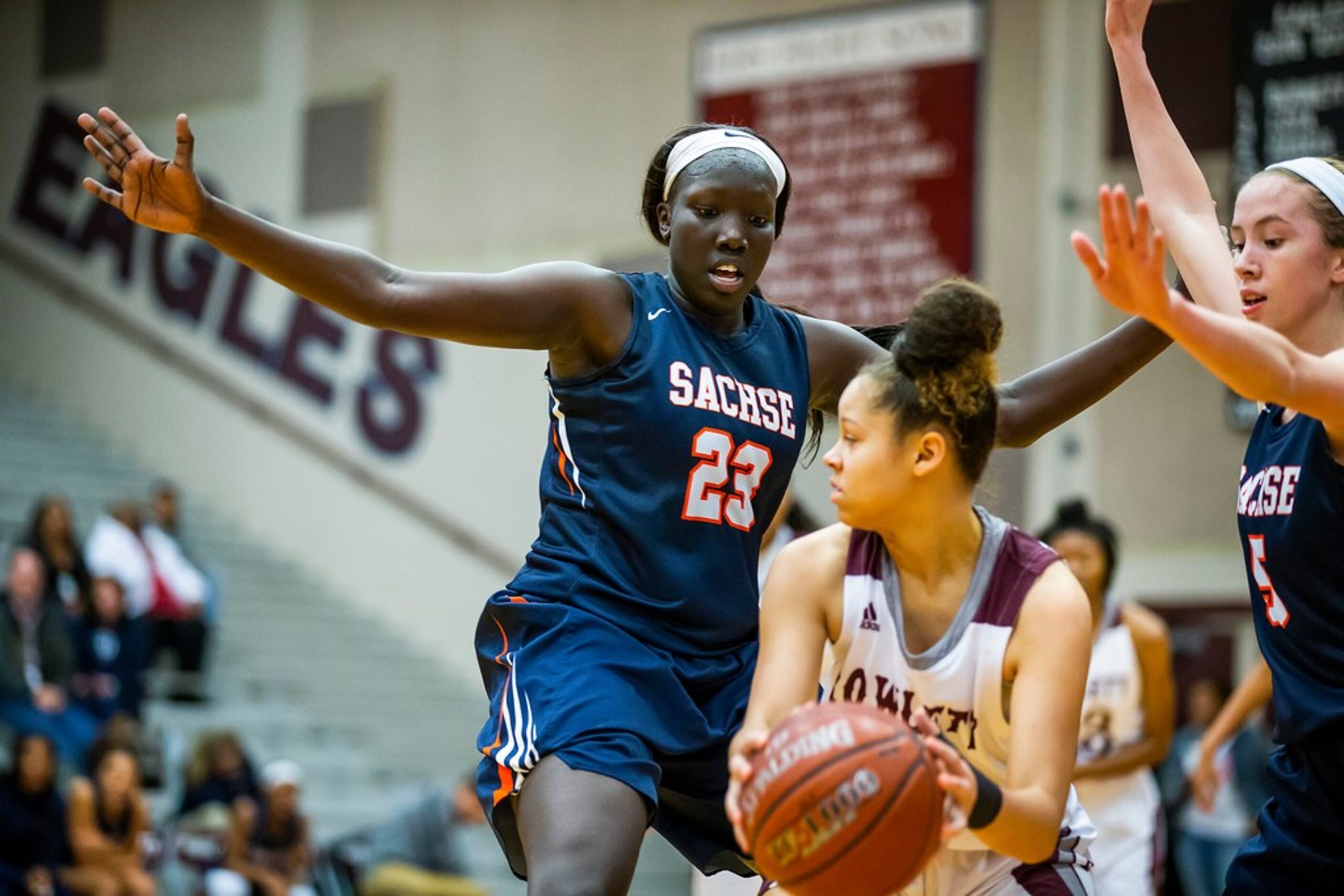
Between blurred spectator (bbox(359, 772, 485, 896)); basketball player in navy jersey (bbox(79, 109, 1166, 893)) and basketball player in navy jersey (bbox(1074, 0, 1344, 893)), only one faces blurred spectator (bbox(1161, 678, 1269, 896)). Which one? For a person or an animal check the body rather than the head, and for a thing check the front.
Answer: blurred spectator (bbox(359, 772, 485, 896))

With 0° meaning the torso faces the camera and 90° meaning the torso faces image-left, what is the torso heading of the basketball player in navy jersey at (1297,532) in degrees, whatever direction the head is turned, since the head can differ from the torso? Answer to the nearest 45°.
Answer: approximately 45°

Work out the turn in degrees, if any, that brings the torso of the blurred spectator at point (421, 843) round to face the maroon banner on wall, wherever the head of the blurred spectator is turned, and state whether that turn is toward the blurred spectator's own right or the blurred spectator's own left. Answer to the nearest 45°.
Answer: approximately 45° to the blurred spectator's own left

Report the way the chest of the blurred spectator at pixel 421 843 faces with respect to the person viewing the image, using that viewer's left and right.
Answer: facing to the right of the viewer

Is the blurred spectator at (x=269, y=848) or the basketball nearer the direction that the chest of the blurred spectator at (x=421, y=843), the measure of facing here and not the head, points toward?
the basketball

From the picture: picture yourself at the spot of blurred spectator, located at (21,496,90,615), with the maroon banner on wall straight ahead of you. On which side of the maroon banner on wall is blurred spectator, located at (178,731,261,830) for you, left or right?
right

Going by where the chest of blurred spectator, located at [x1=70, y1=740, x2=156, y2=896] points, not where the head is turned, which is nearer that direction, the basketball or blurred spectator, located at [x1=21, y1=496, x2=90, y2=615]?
the basketball

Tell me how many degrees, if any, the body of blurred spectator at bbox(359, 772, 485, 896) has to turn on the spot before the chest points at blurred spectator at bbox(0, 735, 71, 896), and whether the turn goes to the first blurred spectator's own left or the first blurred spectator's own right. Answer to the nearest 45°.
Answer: approximately 135° to the first blurred spectator's own right

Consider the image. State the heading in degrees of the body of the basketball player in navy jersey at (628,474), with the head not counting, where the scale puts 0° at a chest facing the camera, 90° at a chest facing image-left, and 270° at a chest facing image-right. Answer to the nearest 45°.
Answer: approximately 315°

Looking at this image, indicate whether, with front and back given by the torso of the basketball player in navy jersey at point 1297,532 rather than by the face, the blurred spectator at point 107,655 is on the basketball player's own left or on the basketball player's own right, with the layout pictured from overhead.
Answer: on the basketball player's own right

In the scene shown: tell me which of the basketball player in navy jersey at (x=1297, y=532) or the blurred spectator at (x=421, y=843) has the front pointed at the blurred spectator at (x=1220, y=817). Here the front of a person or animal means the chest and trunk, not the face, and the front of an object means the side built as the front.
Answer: the blurred spectator at (x=421, y=843)

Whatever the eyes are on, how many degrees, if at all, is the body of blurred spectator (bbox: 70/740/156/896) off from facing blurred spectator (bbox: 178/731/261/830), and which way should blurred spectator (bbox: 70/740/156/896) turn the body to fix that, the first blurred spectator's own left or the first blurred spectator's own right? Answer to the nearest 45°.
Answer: approximately 90° to the first blurred spectator's own left

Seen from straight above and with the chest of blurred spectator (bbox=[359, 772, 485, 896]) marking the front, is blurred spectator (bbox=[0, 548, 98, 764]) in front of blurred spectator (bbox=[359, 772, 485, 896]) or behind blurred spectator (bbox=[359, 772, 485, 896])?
behind
